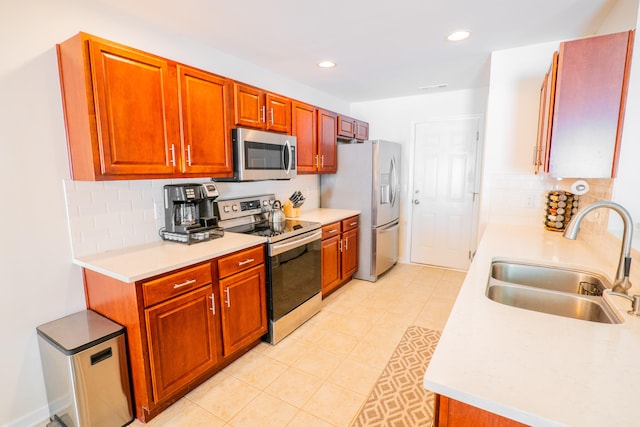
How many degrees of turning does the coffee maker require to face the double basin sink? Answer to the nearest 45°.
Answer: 0° — it already faces it

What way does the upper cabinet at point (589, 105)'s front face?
to the viewer's left

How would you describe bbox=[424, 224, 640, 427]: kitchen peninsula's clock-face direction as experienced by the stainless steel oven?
The kitchen peninsula is roughly at 1 o'clock from the stainless steel oven.

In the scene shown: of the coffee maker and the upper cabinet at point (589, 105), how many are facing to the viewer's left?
1

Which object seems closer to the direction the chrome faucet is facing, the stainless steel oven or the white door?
the stainless steel oven

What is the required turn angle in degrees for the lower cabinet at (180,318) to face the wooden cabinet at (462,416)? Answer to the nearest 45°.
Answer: approximately 45° to its right

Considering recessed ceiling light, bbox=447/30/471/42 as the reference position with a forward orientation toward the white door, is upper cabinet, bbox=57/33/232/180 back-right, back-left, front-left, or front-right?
back-left

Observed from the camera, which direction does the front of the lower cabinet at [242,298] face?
facing the viewer and to the right of the viewer

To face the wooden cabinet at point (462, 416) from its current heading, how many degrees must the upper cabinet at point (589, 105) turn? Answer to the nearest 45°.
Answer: approximately 90° to its left

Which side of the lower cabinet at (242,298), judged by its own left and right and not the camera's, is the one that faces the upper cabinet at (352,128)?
left

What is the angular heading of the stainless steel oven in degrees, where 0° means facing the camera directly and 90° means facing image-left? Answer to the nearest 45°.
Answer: approximately 315°

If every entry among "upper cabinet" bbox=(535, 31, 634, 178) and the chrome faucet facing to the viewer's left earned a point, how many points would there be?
2

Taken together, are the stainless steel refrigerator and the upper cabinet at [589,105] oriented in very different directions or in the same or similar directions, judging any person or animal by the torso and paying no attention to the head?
very different directions
